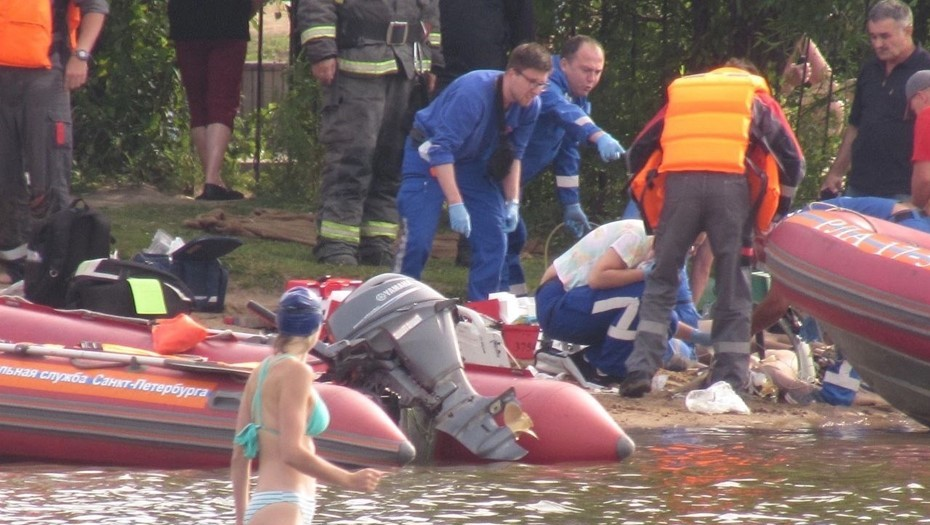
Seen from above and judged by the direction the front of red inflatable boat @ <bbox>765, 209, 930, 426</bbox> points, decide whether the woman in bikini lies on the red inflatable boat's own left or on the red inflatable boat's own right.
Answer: on the red inflatable boat's own left

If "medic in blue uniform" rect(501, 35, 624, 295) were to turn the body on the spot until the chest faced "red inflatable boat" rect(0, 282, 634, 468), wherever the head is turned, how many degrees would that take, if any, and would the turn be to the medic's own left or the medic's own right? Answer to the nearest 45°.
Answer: approximately 90° to the medic's own right

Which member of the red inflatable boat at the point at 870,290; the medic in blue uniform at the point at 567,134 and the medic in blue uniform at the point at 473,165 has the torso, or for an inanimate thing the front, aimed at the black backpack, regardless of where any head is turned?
the red inflatable boat

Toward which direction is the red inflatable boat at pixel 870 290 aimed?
to the viewer's left

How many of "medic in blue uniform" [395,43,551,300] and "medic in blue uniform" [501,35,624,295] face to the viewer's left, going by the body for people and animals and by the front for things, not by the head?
0

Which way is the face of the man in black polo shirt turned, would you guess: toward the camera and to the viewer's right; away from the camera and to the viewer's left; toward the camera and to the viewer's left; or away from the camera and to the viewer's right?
toward the camera and to the viewer's left

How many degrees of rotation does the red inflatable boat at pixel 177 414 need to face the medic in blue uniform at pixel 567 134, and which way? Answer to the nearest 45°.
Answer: approximately 90° to its right

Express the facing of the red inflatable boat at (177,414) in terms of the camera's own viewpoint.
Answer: facing away from the viewer and to the left of the viewer

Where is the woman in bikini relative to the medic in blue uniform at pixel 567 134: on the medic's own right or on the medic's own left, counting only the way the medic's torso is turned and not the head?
on the medic's own right

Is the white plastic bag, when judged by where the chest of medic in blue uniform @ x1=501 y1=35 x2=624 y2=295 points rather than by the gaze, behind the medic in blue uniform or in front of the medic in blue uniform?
in front

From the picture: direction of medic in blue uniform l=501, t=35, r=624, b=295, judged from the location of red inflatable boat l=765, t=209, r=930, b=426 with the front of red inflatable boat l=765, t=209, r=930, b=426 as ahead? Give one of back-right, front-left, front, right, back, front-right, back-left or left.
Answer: front-right

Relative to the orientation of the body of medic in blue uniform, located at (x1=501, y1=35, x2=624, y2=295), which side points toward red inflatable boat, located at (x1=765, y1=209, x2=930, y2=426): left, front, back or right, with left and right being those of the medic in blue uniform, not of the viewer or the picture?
front

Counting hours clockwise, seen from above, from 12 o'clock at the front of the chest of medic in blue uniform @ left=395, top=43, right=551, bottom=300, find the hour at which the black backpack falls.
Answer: The black backpack is roughly at 4 o'clock from the medic in blue uniform.

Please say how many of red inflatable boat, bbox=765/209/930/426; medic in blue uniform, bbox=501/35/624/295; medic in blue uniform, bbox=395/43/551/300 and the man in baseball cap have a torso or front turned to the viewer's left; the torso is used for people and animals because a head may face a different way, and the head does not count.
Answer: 2
